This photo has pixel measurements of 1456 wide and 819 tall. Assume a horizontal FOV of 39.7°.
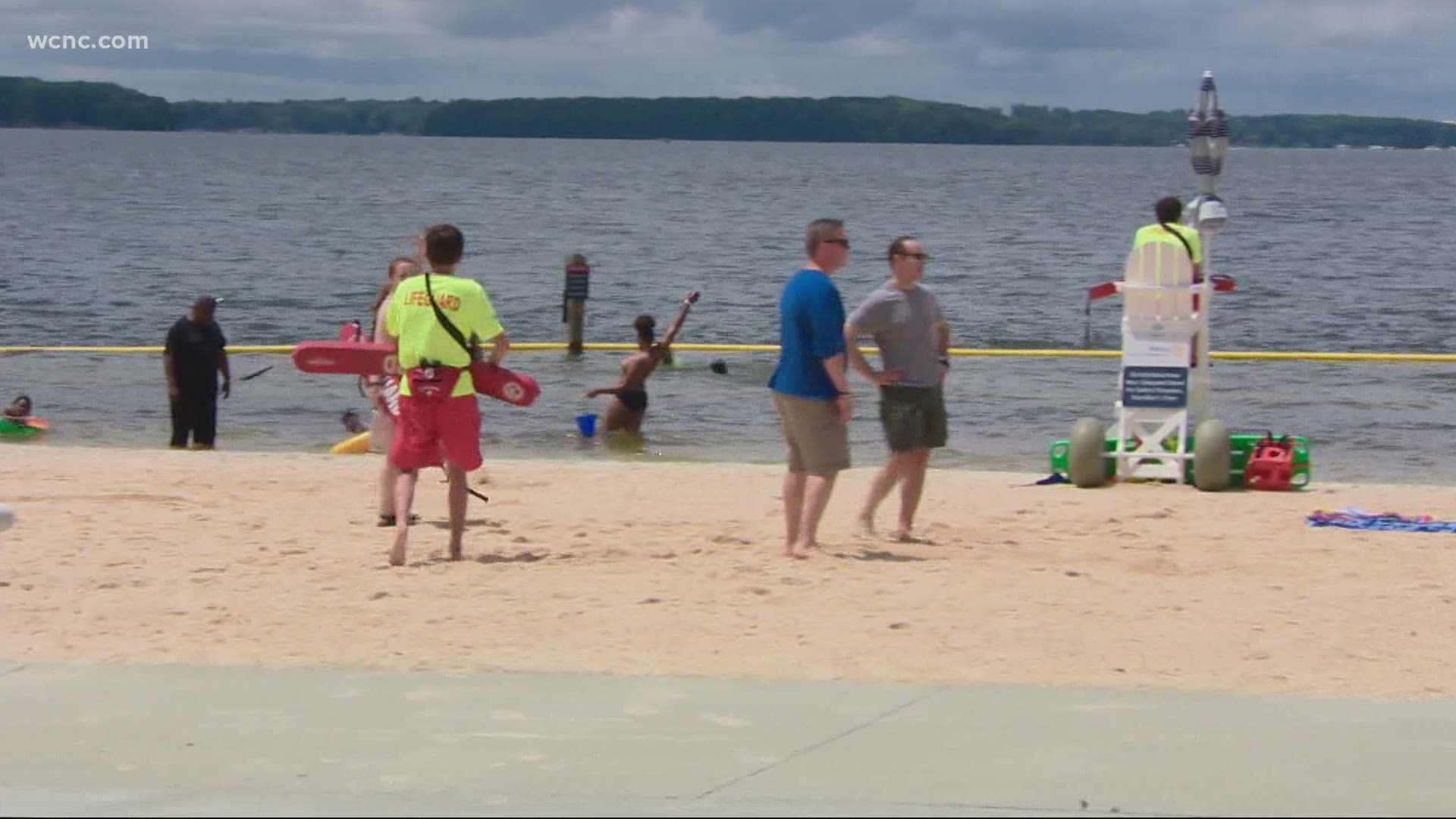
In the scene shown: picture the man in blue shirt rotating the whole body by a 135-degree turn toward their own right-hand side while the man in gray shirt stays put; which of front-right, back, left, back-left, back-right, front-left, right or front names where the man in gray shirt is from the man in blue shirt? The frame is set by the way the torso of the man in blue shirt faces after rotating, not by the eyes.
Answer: back

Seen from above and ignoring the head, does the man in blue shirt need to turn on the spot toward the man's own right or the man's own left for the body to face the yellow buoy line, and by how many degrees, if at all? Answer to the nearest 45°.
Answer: approximately 90° to the man's own left

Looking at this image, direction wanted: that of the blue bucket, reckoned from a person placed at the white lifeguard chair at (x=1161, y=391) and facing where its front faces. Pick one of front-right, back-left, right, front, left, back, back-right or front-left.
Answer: front-left

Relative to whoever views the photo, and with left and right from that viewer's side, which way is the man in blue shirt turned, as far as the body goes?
facing to the right of the viewer

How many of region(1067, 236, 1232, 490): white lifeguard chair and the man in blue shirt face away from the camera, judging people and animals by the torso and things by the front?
1

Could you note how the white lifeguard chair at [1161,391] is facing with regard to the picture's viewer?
facing away from the viewer

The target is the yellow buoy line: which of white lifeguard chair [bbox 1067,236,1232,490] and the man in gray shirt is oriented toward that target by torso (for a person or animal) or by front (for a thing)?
the white lifeguard chair

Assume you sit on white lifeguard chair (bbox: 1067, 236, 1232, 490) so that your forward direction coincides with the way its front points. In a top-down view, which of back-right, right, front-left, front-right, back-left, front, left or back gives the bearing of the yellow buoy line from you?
front

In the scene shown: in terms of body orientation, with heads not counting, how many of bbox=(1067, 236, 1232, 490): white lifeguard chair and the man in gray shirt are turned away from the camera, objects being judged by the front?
1

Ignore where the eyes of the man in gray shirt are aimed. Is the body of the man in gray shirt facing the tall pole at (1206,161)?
no

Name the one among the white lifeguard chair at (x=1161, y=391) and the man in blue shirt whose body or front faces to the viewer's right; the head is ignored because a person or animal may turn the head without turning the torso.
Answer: the man in blue shirt

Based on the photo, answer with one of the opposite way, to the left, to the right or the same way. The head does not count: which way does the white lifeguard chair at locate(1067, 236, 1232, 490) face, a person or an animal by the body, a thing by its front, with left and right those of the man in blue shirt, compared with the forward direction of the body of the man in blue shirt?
to the left

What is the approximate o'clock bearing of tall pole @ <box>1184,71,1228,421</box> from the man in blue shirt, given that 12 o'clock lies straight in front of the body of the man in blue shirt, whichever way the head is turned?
The tall pole is roughly at 10 o'clock from the man in blue shirt.

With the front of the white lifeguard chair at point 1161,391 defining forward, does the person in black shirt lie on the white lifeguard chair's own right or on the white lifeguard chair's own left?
on the white lifeguard chair's own left
